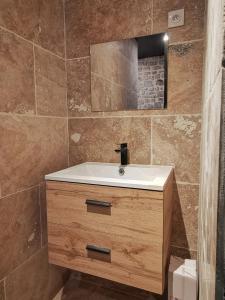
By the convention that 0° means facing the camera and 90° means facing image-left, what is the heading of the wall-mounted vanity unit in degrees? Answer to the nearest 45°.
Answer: approximately 45°

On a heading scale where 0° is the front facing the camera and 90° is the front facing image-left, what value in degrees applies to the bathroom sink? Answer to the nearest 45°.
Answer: approximately 45°
